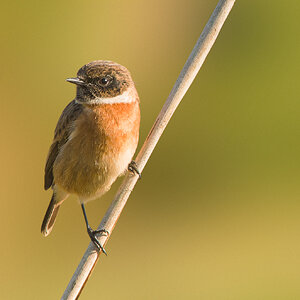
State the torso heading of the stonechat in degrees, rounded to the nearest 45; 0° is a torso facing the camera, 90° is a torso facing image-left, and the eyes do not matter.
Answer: approximately 315°
